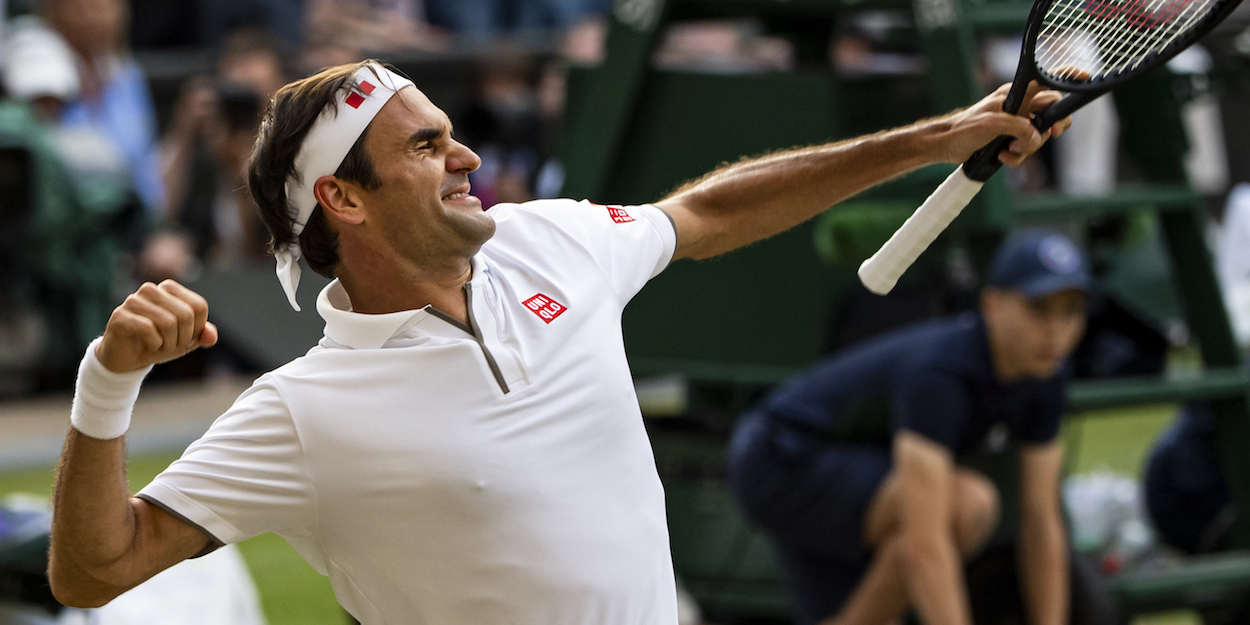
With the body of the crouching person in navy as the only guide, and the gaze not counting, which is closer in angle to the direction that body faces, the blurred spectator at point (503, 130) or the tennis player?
the tennis player

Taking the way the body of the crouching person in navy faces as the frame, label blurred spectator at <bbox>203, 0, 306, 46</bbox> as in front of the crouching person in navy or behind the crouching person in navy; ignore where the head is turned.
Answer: behind

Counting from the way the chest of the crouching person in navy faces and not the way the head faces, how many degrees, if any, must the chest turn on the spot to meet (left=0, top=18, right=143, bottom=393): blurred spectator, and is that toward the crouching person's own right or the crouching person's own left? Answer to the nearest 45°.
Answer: approximately 135° to the crouching person's own right

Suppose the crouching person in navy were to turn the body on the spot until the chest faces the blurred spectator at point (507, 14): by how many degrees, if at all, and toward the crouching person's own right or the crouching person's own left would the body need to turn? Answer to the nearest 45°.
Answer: approximately 180°
